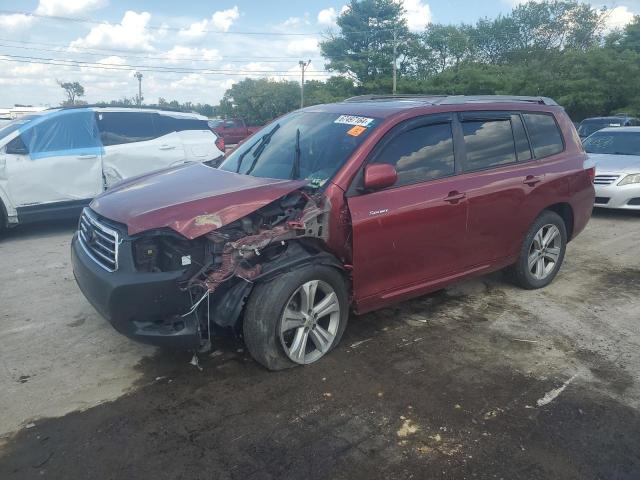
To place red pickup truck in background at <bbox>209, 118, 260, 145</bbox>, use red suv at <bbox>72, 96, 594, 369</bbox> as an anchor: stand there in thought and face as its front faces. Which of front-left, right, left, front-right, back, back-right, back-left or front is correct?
back-right

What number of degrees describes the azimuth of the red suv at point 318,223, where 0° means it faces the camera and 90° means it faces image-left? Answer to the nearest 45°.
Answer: approximately 45°

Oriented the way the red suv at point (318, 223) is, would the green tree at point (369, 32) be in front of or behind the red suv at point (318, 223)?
behind

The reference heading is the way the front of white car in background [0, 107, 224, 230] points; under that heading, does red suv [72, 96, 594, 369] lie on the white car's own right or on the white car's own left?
on the white car's own left

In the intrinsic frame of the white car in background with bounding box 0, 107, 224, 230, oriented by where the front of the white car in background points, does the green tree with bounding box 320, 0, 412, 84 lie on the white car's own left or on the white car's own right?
on the white car's own right

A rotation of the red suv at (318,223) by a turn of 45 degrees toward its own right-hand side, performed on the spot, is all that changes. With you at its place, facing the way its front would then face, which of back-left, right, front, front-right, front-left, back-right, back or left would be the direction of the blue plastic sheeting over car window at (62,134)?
front-right

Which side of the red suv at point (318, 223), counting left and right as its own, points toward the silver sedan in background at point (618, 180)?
back

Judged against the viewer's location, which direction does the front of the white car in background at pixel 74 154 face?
facing to the left of the viewer
